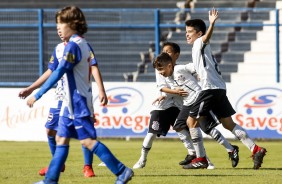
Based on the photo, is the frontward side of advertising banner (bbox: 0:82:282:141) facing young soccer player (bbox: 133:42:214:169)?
yes

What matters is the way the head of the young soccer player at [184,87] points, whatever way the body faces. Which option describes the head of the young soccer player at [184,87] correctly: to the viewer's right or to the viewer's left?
to the viewer's left

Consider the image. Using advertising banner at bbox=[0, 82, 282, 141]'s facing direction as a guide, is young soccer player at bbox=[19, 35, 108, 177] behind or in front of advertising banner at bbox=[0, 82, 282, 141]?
in front

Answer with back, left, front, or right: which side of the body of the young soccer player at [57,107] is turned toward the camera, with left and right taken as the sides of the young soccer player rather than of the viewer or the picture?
front

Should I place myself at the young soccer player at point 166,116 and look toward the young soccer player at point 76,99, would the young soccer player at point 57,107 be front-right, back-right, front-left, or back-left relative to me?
front-right

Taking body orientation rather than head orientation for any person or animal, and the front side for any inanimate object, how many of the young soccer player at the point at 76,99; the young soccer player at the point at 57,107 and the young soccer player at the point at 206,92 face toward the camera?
1

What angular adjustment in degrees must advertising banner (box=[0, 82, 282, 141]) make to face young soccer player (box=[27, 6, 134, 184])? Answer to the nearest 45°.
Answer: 0° — it already faces them

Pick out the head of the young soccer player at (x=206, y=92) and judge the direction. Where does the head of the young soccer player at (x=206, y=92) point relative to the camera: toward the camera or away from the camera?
toward the camera
